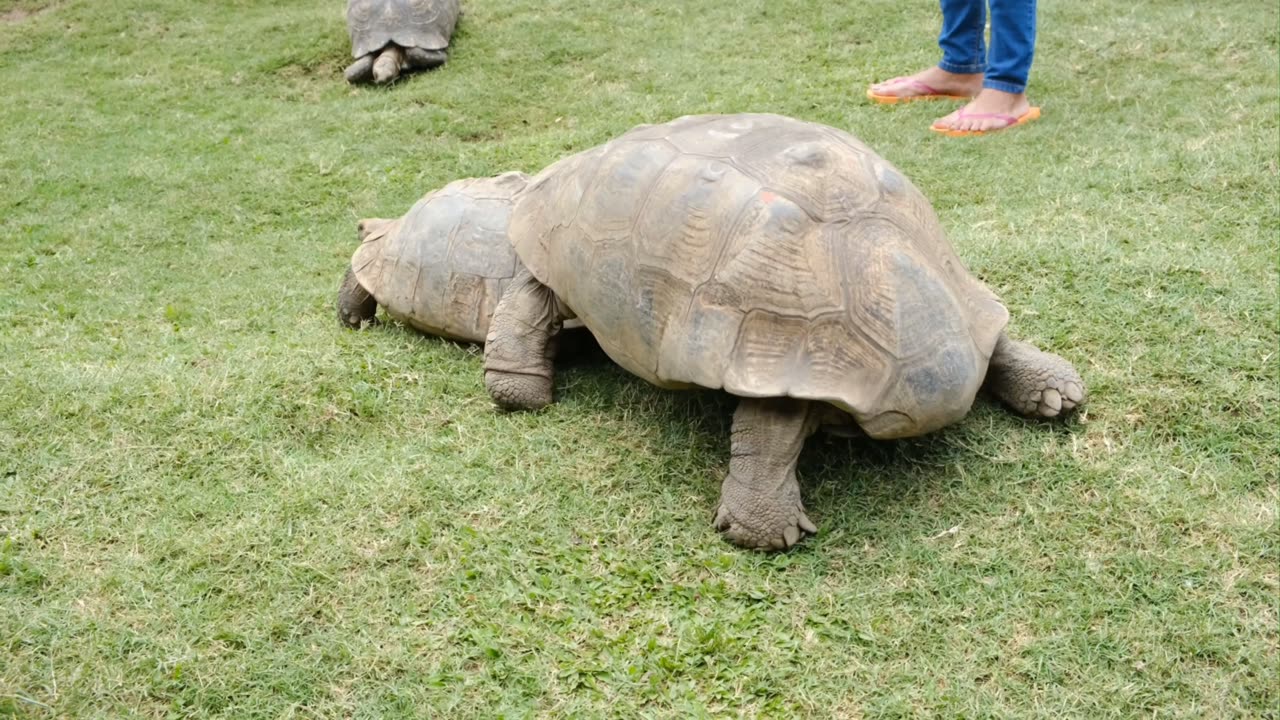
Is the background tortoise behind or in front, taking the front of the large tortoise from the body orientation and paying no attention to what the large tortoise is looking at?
in front

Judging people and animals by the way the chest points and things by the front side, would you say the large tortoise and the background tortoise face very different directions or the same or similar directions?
very different directions
